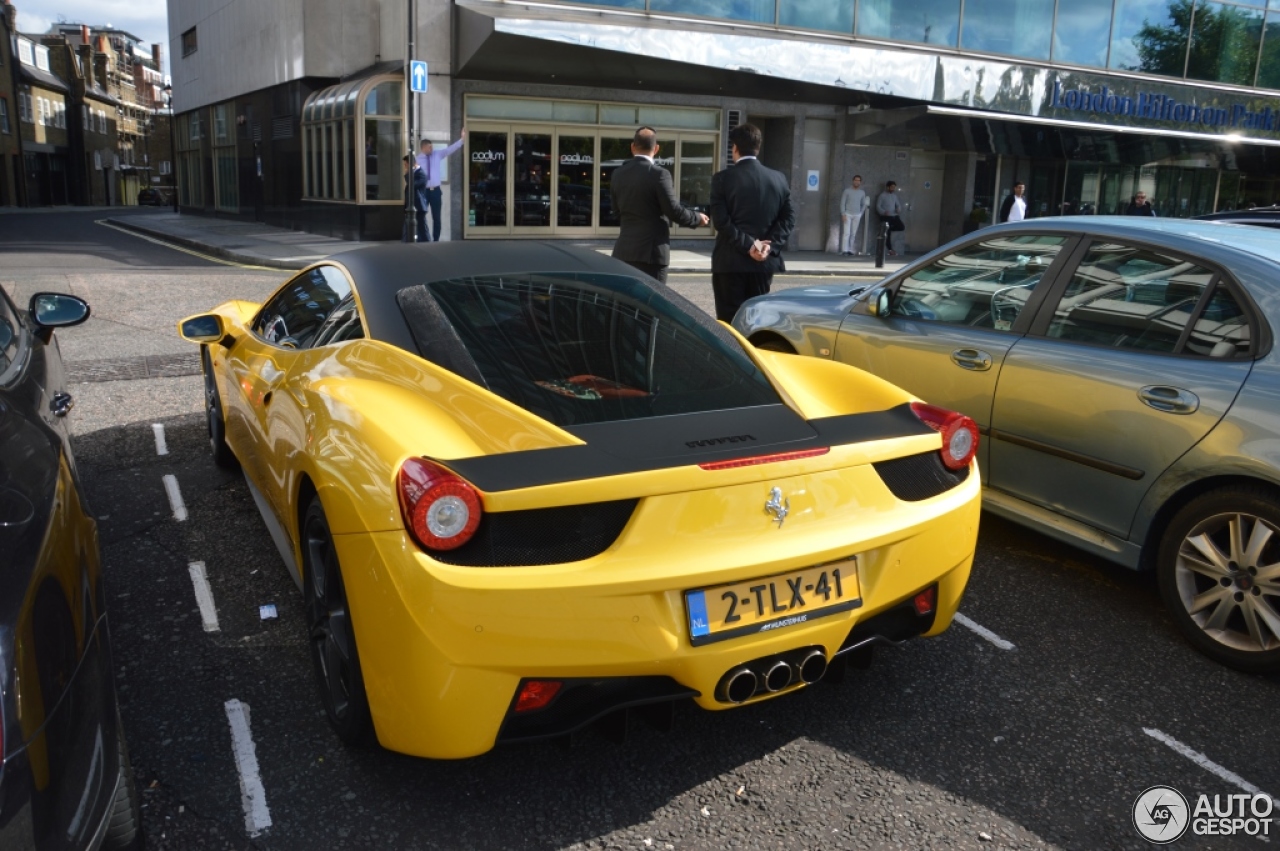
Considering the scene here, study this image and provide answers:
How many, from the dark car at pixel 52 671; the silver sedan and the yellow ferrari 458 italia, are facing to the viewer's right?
0

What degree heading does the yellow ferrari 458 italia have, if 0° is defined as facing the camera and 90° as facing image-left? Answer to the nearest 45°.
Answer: approximately 135°

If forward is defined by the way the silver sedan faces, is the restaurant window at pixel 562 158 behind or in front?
in front

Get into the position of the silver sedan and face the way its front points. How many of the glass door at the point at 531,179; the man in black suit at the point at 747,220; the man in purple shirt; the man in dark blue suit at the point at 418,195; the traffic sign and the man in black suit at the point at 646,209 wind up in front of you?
6

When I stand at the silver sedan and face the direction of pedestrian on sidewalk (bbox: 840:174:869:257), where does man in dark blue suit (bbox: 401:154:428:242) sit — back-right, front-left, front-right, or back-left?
front-left

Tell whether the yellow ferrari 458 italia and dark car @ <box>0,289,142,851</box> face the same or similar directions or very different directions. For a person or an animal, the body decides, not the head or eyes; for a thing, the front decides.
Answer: same or similar directions

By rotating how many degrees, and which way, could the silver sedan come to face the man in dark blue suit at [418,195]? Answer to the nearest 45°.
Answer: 0° — it already faces them

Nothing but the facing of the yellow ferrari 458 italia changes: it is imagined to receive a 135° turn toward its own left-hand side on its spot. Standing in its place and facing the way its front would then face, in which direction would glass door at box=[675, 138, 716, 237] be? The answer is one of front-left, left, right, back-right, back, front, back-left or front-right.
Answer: back

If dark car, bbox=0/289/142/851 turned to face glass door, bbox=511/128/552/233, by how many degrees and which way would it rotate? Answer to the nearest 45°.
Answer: approximately 45° to its right

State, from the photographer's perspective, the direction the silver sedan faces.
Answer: facing away from the viewer and to the left of the viewer

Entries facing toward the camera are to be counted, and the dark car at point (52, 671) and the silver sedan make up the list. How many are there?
0

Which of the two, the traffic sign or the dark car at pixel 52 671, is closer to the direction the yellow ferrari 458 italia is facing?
the traffic sign

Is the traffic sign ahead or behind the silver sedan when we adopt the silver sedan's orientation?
ahead

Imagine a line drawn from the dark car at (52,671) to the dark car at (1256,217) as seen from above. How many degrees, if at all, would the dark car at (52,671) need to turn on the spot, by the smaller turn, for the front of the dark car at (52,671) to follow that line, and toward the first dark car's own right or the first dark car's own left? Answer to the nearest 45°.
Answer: approximately 90° to the first dark car's own right

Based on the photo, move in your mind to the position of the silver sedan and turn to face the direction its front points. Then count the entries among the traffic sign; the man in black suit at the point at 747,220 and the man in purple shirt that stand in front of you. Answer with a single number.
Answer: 3

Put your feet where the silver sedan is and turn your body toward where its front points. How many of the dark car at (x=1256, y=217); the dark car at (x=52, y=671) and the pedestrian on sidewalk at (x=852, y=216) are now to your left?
1

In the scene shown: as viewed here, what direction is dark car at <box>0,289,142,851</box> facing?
away from the camera
